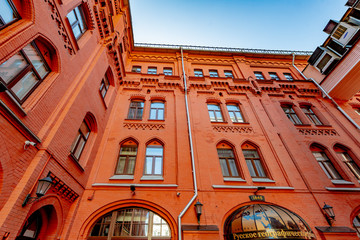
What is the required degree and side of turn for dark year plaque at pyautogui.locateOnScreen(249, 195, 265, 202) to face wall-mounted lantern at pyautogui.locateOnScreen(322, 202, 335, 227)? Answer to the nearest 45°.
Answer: approximately 90° to its left

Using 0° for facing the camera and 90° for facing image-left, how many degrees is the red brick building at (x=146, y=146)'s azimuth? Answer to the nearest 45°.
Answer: approximately 0°

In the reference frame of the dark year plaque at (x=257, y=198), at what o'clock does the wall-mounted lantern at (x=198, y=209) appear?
The wall-mounted lantern is roughly at 2 o'clock from the dark year plaque.

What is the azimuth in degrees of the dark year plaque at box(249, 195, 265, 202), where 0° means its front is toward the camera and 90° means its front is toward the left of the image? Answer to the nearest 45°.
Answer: approximately 0°

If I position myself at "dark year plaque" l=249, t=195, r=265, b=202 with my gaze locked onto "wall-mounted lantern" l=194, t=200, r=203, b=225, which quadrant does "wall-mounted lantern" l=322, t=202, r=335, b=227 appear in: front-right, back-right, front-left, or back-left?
back-left
